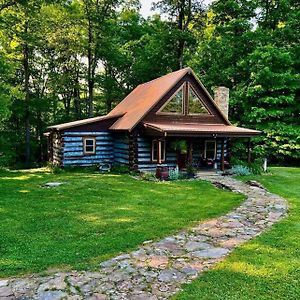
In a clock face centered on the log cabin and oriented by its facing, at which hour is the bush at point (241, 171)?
The bush is roughly at 11 o'clock from the log cabin.

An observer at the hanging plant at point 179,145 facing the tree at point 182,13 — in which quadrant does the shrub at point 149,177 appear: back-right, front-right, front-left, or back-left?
back-left

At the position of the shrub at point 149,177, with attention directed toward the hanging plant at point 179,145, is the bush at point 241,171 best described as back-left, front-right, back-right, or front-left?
front-right

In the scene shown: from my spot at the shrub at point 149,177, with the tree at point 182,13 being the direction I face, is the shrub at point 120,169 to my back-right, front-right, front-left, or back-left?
front-left
